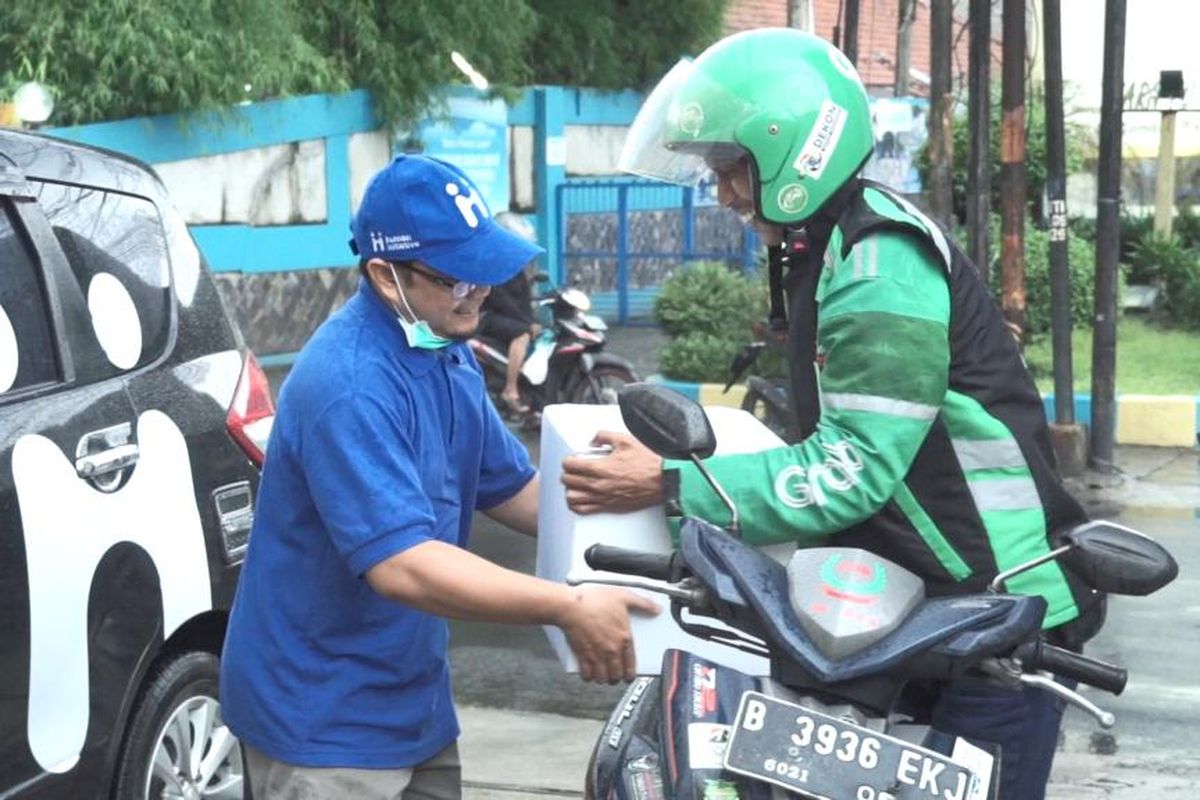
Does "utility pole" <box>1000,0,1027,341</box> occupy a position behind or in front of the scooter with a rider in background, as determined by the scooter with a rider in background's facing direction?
in front

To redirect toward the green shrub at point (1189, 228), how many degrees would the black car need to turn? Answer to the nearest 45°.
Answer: approximately 180°

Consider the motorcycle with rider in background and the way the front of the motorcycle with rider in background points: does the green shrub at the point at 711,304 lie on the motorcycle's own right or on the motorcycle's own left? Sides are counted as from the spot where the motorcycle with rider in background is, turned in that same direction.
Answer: on the motorcycle's own left

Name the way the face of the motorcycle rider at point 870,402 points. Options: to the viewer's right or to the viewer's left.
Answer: to the viewer's left

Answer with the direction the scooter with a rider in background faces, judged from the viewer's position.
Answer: facing the viewer and to the right of the viewer

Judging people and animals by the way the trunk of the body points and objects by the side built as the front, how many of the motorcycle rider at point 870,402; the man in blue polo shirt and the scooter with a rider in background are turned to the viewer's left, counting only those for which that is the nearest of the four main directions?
1

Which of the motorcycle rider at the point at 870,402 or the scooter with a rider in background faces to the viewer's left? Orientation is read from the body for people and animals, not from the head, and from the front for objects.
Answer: the motorcycle rider

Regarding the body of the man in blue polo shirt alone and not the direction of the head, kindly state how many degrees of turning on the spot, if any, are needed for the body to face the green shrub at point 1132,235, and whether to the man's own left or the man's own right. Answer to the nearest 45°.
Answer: approximately 90° to the man's own left

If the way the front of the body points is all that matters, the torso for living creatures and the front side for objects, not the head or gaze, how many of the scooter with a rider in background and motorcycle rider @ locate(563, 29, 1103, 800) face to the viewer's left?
1

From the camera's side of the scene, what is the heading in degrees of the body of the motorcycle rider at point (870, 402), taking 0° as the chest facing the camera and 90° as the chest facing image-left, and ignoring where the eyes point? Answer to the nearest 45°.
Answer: approximately 90°
